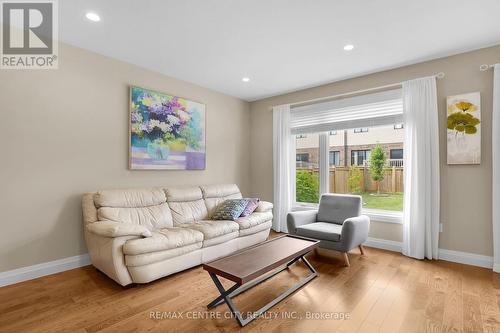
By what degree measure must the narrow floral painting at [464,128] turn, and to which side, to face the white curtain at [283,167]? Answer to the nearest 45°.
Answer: approximately 45° to its right

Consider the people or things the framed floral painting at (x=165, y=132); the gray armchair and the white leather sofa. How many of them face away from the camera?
0

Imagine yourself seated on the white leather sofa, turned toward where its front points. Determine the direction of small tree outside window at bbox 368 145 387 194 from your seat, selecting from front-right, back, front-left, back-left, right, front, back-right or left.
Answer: front-left

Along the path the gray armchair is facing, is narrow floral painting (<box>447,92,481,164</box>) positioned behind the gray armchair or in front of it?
behind

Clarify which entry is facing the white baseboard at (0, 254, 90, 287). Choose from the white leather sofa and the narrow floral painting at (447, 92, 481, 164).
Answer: the narrow floral painting

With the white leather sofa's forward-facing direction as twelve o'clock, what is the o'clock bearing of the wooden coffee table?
The wooden coffee table is roughly at 12 o'clock from the white leather sofa.

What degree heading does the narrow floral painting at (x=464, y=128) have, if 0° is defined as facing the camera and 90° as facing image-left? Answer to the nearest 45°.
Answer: approximately 45°

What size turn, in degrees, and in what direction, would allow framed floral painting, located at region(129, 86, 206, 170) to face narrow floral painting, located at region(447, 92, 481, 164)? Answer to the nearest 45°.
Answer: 0° — it already faces it

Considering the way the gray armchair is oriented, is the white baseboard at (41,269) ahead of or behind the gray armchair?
ahead

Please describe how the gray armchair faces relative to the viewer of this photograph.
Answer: facing the viewer and to the left of the viewer

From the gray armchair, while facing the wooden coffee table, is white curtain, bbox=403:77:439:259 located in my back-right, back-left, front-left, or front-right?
back-left

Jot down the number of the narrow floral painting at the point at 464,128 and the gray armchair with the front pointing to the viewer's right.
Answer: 0

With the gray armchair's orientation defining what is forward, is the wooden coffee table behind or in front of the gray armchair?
in front

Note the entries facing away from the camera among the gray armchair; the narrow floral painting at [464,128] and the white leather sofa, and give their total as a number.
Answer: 0

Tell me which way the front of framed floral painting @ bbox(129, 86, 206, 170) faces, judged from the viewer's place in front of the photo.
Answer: facing the viewer and to the right of the viewer
